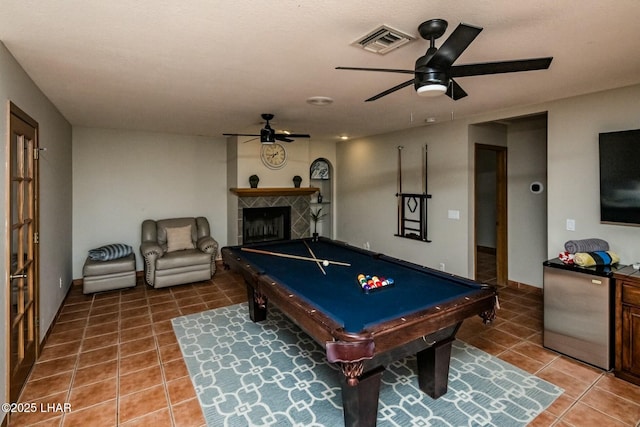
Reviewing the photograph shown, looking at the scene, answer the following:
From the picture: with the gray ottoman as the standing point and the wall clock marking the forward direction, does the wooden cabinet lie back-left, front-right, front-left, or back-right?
front-right

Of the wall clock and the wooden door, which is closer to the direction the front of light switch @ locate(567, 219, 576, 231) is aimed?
the wooden door

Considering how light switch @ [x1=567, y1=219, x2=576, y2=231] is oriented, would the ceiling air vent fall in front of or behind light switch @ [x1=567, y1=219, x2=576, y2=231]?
in front

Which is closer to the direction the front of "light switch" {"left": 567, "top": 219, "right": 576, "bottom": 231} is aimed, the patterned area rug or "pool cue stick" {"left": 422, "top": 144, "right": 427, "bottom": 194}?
the patterned area rug

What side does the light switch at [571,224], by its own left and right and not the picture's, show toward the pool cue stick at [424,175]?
right

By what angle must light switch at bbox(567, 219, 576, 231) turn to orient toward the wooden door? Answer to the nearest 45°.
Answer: approximately 45° to its right

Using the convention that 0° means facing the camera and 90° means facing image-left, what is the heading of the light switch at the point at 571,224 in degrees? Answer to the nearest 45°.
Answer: approximately 0°

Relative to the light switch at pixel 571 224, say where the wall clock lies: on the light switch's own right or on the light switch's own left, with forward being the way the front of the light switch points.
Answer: on the light switch's own right

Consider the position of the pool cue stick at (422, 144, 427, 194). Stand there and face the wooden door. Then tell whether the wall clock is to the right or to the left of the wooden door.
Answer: right
